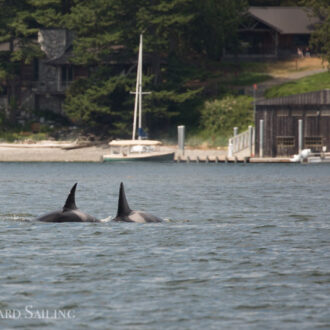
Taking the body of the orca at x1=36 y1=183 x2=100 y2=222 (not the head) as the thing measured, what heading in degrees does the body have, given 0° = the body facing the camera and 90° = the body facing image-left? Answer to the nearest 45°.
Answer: approximately 90°
